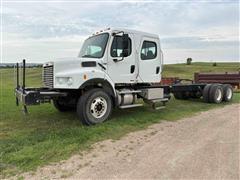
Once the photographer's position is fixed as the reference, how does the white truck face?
facing the viewer and to the left of the viewer
